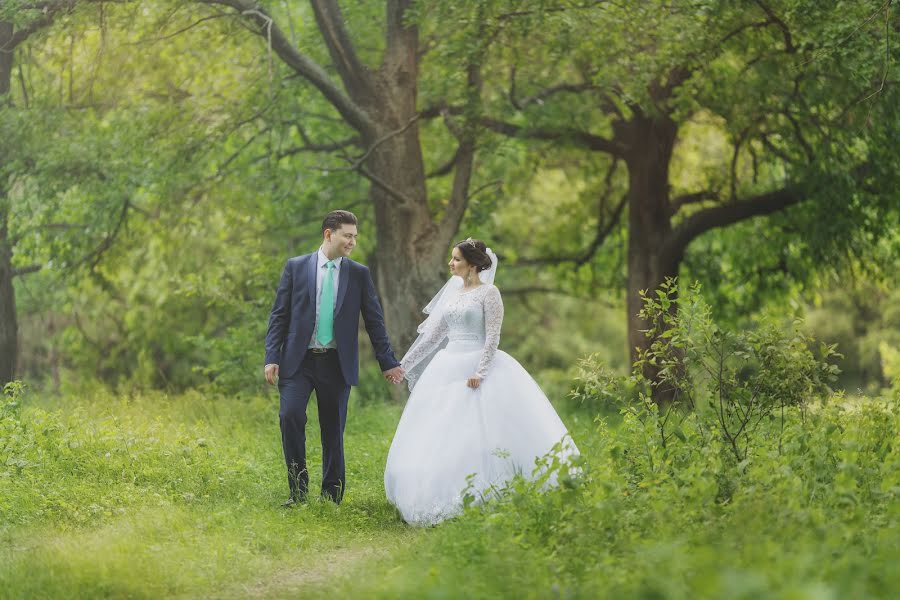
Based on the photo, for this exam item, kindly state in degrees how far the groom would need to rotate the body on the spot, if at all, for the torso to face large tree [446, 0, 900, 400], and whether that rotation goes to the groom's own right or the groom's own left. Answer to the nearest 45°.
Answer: approximately 135° to the groom's own left

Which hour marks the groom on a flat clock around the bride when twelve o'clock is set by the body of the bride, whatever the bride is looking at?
The groom is roughly at 2 o'clock from the bride.

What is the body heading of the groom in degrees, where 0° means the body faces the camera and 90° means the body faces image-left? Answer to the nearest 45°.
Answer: approximately 0°

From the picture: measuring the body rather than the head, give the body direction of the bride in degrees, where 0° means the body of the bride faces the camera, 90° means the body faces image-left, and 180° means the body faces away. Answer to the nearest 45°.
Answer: approximately 45°

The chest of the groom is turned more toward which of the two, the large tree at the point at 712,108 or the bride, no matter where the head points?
the bride

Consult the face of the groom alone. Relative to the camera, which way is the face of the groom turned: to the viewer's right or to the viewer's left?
to the viewer's right

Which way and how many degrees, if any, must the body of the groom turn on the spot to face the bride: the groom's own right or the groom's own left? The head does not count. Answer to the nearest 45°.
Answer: approximately 90° to the groom's own left

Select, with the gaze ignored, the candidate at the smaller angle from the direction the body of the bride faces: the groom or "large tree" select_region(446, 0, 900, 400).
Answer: the groom

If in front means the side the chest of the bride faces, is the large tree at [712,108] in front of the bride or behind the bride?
behind
